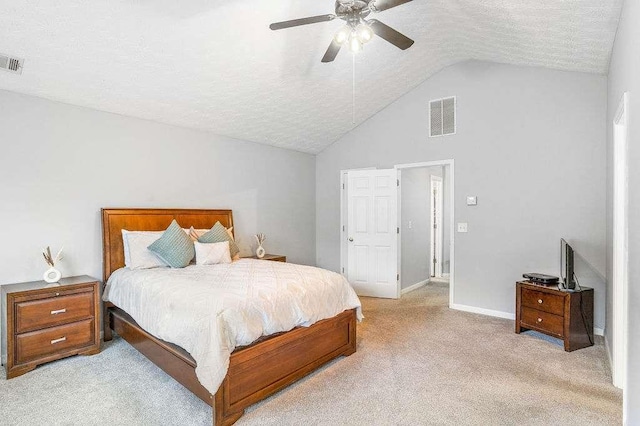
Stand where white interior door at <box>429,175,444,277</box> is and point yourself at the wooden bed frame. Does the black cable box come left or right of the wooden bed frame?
left

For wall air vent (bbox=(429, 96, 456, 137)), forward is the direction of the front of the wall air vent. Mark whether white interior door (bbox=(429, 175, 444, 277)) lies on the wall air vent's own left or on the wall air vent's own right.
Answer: on the wall air vent's own right

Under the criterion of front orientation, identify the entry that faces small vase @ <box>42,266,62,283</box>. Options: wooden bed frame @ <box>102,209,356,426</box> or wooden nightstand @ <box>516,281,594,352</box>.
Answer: the wooden nightstand

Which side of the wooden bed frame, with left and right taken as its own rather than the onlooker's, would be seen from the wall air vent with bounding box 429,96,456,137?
left

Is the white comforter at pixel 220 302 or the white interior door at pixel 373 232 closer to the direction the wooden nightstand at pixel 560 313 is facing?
the white comforter

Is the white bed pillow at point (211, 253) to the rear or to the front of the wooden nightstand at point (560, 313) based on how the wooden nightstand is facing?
to the front

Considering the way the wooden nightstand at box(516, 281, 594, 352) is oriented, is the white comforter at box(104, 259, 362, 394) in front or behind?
in front

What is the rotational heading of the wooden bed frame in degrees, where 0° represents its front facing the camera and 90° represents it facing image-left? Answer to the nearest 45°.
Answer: approximately 315°

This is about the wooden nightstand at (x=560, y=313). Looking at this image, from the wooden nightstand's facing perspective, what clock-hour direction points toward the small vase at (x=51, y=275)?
The small vase is roughly at 12 o'clock from the wooden nightstand.
